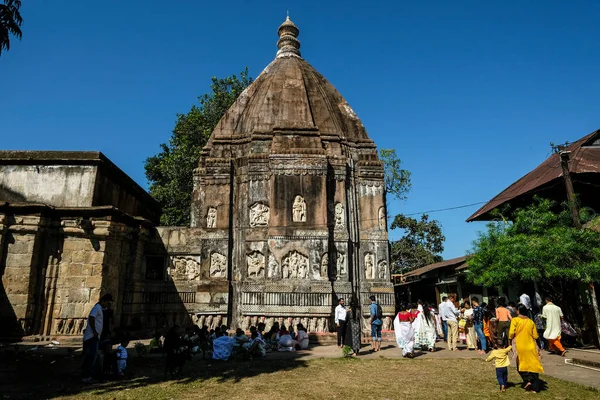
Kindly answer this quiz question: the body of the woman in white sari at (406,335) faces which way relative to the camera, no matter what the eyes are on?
away from the camera

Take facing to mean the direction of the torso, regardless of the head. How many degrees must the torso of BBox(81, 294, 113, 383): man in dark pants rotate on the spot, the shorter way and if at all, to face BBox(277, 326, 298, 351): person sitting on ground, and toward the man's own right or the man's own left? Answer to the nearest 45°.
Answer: approximately 45° to the man's own left

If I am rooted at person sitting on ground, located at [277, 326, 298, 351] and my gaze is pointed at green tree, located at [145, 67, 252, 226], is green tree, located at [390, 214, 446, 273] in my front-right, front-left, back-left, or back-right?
front-right

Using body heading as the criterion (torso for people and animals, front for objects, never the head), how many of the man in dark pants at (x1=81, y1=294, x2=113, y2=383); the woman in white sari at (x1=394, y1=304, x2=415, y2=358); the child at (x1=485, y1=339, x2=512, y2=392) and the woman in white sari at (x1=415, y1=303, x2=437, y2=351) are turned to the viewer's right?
1

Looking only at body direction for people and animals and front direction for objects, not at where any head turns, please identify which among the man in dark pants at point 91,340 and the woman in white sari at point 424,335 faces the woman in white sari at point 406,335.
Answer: the man in dark pants

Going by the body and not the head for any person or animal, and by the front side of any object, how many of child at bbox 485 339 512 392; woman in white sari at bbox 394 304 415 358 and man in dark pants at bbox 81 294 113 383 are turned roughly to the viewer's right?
1

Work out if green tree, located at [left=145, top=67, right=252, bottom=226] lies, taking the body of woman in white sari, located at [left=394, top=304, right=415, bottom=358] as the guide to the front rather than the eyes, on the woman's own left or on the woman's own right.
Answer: on the woman's own left

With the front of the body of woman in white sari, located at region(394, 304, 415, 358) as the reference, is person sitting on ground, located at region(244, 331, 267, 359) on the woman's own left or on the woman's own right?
on the woman's own left

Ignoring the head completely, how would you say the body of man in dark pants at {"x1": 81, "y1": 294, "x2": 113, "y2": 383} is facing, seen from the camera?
to the viewer's right

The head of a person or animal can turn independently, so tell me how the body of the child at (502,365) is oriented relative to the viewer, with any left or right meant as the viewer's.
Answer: facing away from the viewer
